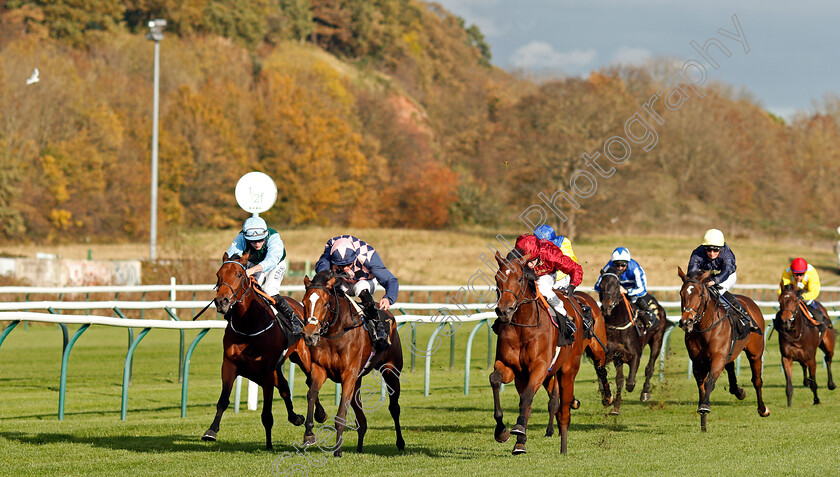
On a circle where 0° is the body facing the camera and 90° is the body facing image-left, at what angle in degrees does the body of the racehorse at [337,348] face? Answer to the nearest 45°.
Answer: approximately 45°

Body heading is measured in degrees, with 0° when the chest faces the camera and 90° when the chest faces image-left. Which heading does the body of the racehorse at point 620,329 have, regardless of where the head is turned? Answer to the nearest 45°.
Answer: approximately 45°

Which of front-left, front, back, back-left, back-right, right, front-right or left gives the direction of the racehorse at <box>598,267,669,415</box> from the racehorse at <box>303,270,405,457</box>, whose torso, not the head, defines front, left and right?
back

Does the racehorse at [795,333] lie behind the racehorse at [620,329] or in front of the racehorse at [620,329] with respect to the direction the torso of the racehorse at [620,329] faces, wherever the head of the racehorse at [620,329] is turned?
behind

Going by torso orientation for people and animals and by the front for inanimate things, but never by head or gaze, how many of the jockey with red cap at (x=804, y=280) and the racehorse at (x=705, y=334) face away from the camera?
0

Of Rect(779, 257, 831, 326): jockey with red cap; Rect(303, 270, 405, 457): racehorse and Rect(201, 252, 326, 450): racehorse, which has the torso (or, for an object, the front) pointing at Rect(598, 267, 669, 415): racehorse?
the jockey with red cap

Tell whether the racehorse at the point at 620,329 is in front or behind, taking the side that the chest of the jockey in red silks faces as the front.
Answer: behind

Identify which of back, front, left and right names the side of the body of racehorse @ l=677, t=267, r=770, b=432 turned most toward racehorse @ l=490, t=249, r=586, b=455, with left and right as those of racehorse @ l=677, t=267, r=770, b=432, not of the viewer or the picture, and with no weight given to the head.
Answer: front

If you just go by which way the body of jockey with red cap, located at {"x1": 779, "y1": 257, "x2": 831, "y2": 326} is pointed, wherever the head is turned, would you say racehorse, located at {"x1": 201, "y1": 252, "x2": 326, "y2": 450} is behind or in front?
in front

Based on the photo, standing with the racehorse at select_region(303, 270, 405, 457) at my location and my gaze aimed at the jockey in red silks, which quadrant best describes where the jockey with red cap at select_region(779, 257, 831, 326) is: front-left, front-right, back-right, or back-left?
front-left

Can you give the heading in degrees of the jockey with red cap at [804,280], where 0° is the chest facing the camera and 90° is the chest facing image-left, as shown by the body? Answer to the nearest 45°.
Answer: approximately 45°

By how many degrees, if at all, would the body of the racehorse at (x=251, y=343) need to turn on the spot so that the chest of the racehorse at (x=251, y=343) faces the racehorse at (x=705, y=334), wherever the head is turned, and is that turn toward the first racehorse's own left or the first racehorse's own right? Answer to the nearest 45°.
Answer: approximately 135° to the first racehorse's own left

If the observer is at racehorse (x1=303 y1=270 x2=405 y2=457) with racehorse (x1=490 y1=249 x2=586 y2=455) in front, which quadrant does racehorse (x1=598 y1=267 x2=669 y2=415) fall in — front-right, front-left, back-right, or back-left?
front-left

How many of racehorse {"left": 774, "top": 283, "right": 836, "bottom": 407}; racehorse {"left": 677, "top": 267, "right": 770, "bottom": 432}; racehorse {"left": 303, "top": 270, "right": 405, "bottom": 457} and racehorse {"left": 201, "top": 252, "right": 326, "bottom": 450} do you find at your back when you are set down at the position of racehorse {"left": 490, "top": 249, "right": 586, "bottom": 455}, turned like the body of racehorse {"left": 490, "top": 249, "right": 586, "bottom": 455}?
2

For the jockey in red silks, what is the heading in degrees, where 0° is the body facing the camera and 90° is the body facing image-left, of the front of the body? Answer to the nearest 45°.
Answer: approximately 45°
